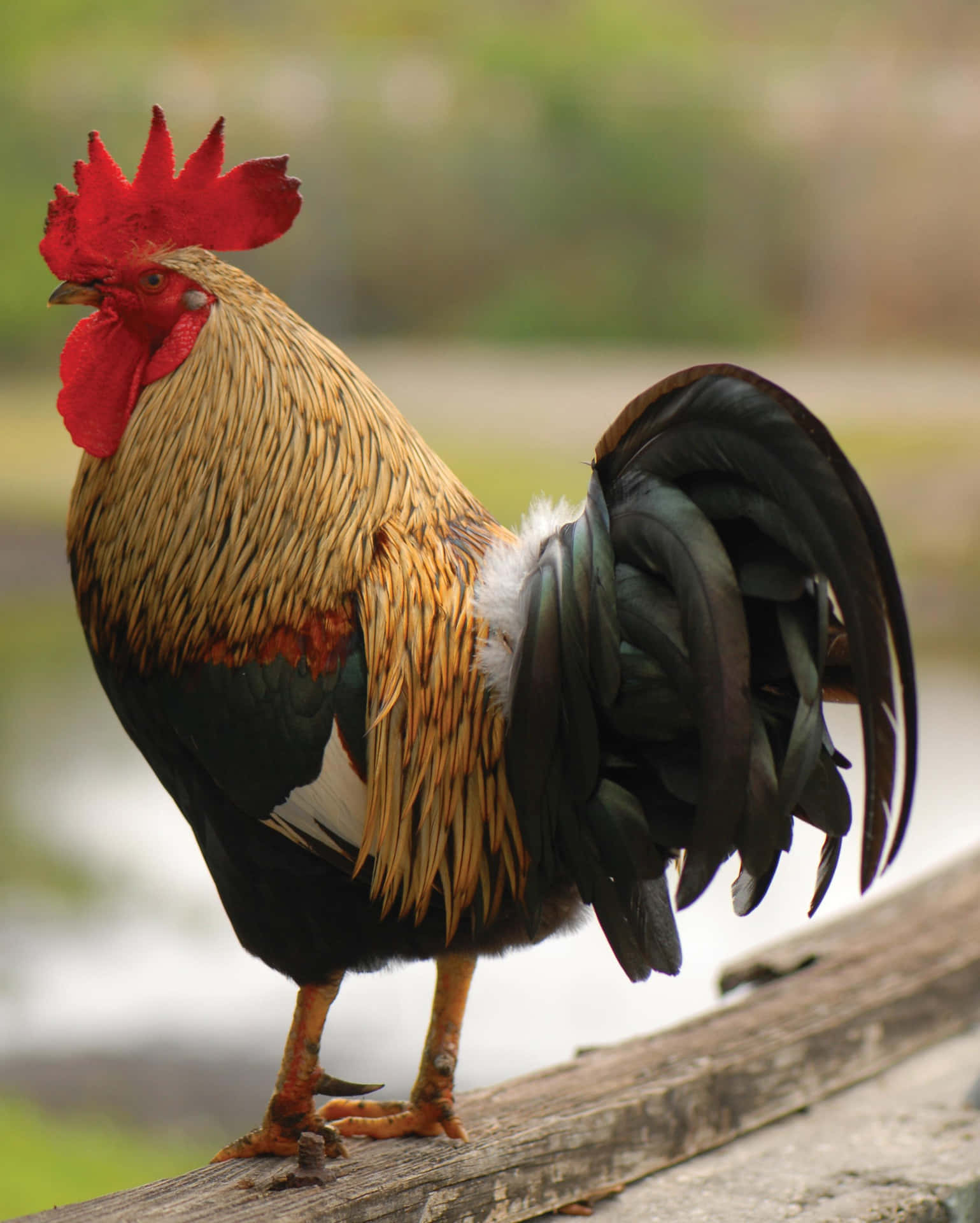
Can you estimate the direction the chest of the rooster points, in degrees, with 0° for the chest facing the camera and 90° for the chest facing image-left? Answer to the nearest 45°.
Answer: approximately 90°
